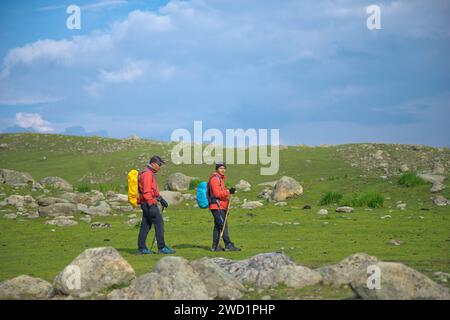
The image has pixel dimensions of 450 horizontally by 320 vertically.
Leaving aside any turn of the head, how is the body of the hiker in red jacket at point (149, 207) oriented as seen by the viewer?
to the viewer's right

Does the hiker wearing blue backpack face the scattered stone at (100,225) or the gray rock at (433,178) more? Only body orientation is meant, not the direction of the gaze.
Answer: the gray rock

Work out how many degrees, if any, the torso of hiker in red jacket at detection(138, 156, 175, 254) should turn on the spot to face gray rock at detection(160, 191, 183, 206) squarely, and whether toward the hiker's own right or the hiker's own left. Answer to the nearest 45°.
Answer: approximately 90° to the hiker's own left

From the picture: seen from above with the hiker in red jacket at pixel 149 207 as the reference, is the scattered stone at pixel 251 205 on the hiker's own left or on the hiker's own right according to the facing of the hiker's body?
on the hiker's own left

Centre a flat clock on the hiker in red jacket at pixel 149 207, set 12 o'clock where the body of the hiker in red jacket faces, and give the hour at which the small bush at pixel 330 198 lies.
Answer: The small bush is roughly at 10 o'clock from the hiker in red jacket.

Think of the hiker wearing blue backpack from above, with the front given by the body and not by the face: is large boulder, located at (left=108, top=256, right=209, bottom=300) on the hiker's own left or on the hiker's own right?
on the hiker's own right

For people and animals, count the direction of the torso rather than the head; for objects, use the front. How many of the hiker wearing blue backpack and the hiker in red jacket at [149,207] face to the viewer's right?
2

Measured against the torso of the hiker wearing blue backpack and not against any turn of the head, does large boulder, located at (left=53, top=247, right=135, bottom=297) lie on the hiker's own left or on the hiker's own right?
on the hiker's own right

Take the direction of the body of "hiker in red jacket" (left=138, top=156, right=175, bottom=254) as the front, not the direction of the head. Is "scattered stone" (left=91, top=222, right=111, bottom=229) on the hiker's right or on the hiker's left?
on the hiker's left

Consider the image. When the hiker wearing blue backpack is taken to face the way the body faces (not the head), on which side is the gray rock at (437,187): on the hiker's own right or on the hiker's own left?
on the hiker's own left

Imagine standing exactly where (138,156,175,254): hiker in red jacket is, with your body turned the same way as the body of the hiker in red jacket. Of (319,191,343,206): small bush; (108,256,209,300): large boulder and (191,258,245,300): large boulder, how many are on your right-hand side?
2

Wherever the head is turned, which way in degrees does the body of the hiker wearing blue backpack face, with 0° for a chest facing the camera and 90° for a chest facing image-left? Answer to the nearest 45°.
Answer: approximately 270°

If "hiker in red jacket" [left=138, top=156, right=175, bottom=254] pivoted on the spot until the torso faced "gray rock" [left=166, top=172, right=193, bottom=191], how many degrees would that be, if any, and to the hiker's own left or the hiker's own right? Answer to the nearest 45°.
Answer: approximately 90° to the hiker's own left
